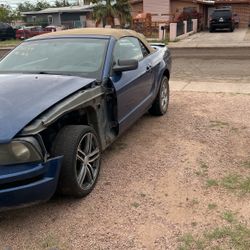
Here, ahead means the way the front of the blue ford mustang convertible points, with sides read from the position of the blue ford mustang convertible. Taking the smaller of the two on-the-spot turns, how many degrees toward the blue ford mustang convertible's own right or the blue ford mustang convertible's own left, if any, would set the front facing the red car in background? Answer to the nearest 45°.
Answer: approximately 135° to the blue ford mustang convertible's own right

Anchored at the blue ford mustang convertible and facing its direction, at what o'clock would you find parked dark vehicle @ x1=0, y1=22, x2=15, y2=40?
The parked dark vehicle is roughly at 4 o'clock from the blue ford mustang convertible.

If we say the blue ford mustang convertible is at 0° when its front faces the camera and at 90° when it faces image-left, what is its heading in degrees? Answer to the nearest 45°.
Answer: approximately 45°
